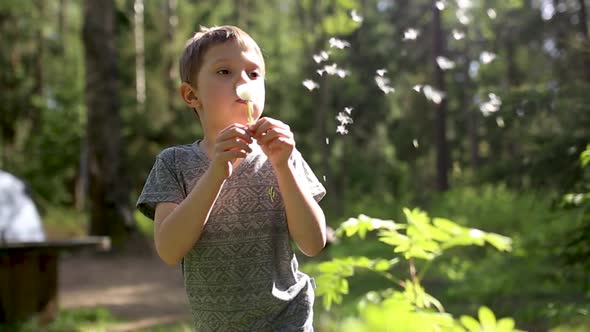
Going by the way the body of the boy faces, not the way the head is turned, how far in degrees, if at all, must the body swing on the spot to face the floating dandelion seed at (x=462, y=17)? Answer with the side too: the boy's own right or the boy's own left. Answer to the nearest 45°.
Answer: approximately 90° to the boy's own left

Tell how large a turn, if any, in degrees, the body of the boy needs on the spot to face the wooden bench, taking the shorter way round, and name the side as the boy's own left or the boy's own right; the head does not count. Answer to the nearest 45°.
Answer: approximately 180°

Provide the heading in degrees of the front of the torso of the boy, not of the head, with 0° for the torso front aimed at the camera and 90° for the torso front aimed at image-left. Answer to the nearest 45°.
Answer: approximately 315°
